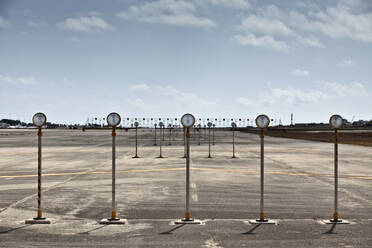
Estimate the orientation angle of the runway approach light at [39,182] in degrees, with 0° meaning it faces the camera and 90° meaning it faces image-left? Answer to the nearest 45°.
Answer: approximately 0°
